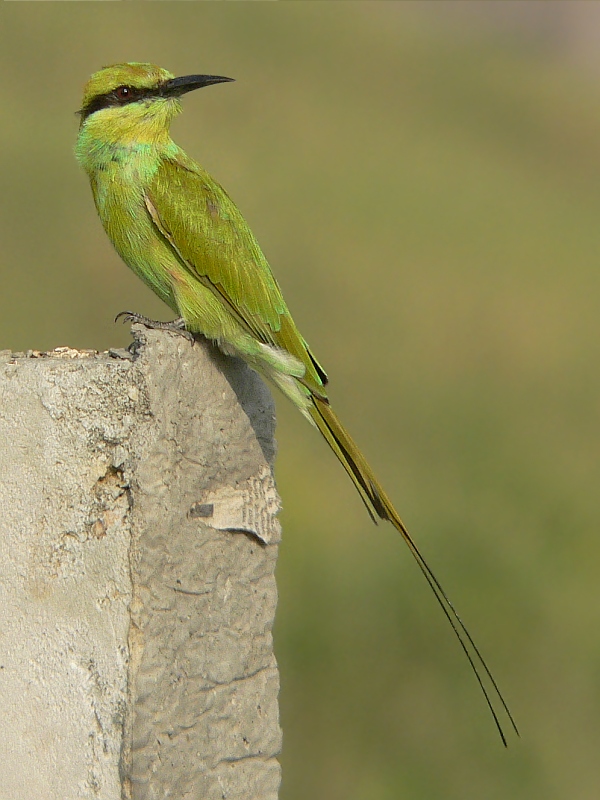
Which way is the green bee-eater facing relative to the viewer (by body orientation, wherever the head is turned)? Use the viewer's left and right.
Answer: facing to the left of the viewer
